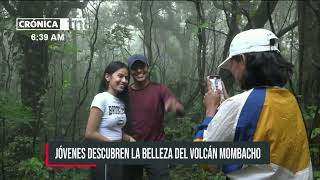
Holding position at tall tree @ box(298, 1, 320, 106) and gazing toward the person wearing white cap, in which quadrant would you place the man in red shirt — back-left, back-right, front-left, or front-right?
front-right

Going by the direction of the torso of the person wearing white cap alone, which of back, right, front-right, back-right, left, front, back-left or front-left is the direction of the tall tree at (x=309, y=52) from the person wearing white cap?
front-right

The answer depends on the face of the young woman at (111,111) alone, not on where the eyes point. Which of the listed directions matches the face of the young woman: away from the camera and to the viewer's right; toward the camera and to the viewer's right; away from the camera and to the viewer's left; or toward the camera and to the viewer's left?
toward the camera and to the viewer's right

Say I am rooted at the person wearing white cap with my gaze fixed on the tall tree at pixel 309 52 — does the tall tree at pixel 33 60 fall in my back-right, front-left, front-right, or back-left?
front-left

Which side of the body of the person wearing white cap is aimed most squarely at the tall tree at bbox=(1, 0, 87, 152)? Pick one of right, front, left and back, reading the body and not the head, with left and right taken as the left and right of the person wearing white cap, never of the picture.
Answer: front

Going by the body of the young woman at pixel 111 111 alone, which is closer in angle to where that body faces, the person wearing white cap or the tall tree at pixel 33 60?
the person wearing white cap

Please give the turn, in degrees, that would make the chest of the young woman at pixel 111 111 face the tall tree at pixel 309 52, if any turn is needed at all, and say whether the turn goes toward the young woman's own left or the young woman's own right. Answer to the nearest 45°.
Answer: approximately 90° to the young woman's own left

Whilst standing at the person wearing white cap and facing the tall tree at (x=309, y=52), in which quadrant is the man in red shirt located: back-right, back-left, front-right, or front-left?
front-left

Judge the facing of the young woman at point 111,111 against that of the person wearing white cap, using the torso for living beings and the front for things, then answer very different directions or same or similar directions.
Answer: very different directions

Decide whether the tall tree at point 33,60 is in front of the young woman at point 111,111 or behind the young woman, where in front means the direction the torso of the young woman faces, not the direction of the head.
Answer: behind

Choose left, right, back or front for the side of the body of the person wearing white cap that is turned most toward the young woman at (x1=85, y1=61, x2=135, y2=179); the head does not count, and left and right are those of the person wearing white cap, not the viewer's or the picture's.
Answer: front

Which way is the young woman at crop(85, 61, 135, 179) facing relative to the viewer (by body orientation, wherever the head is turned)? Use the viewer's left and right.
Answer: facing the viewer and to the right of the viewer

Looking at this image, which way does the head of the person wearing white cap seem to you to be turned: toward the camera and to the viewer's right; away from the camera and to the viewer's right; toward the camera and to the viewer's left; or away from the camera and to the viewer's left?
away from the camera and to the viewer's left

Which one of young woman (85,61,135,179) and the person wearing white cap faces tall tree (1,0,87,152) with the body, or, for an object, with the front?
the person wearing white cap
